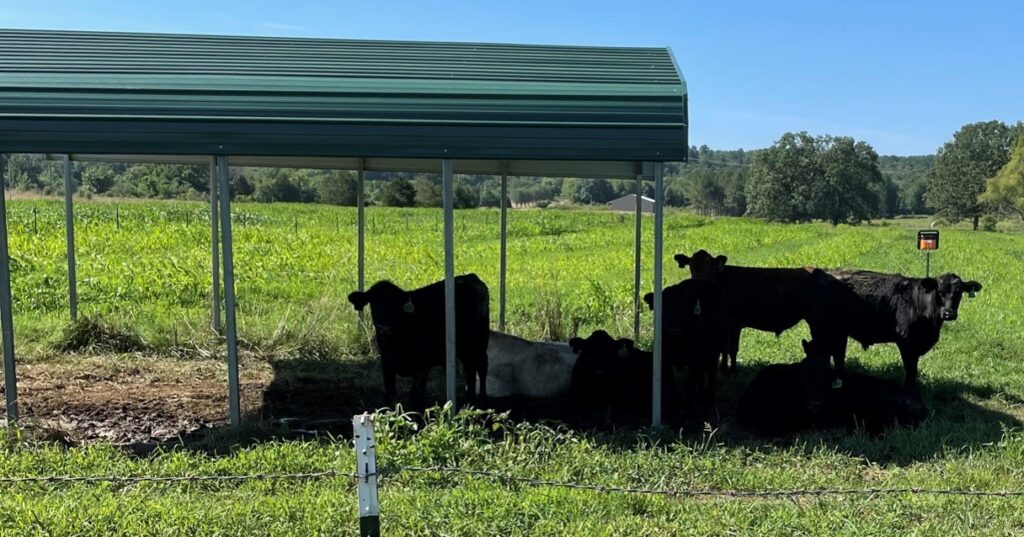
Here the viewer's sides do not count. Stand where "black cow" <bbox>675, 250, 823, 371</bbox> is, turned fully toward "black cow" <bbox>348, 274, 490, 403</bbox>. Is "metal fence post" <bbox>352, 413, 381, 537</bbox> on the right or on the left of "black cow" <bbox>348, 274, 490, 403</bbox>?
left

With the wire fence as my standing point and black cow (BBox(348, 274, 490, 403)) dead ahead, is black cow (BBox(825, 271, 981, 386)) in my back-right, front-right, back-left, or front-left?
front-right

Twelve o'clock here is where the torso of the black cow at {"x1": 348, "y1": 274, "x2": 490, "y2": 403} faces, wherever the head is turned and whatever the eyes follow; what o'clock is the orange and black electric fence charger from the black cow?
The orange and black electric fence charger is roughly at 7 o'clock from the black cow.

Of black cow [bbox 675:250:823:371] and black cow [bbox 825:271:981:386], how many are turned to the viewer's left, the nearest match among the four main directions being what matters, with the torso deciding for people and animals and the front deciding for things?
1

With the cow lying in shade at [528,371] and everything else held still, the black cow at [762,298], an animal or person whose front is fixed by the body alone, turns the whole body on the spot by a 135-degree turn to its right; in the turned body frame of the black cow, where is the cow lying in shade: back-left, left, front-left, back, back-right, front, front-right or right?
back

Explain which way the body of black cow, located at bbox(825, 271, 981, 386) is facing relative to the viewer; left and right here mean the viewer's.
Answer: facing the viewer and to the right of the viewer

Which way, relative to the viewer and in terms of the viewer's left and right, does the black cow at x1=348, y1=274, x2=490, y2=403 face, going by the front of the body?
facing the viewer and to the left of the viewer

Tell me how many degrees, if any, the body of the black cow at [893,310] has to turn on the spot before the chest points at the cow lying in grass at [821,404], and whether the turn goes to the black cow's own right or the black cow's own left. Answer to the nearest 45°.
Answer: approximately 45° to the black cow's own right

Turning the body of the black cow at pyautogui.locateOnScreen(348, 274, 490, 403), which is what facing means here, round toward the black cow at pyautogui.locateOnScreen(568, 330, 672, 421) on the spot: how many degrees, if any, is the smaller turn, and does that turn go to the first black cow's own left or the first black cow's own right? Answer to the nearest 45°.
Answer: approximately 135° to the first black cow's own left

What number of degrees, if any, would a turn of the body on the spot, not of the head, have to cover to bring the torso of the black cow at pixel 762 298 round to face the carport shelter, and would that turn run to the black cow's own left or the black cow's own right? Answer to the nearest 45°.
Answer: approximately 45° to the black cow's own left

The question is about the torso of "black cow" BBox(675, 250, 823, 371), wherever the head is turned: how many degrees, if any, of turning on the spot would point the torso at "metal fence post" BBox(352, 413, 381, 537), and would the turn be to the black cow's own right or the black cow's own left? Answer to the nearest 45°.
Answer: approximately 90° to the black cow's own left

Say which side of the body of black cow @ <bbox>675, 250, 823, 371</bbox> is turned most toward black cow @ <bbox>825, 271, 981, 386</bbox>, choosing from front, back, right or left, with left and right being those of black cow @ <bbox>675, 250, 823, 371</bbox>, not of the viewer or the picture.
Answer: back

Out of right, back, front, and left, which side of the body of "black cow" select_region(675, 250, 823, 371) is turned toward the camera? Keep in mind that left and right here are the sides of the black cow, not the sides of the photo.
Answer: left
